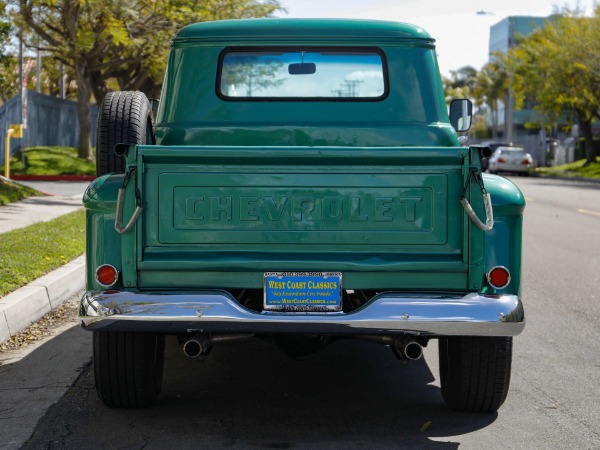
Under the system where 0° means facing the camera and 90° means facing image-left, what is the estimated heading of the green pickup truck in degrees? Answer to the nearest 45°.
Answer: approximately 180°

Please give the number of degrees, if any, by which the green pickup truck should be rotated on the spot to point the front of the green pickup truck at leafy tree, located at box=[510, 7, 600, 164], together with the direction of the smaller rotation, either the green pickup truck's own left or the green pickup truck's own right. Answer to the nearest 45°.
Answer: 0° — it already faces it
